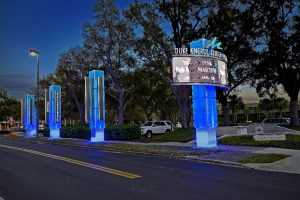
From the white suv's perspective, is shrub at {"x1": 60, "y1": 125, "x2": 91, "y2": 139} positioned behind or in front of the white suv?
in front

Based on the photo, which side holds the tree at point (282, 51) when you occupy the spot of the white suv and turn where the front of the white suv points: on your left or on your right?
on your left

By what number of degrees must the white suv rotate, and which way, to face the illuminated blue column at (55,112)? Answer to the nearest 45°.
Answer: approximately 45° to its right

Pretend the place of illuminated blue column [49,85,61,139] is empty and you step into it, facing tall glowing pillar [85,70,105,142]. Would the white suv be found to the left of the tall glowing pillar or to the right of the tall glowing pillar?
left

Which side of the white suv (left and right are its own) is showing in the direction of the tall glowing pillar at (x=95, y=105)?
front

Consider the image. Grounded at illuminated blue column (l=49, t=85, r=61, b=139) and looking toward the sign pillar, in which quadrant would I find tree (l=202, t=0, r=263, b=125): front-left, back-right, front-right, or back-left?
front-left
